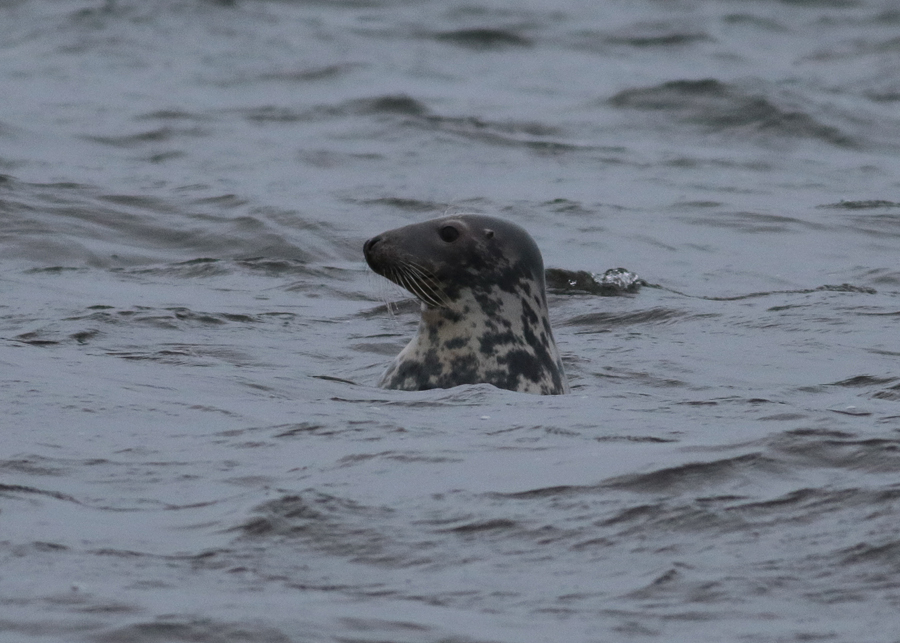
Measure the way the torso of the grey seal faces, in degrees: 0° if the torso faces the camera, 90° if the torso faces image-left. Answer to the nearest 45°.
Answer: approximately 90°
